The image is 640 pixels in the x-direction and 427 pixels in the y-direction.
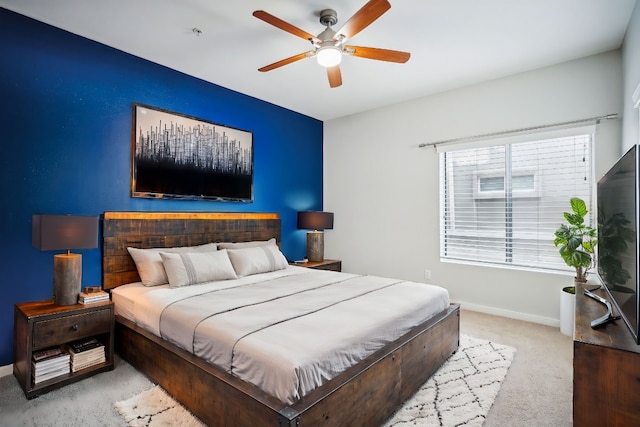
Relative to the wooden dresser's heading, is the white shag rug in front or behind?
in front

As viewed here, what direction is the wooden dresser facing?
to the viewer's left

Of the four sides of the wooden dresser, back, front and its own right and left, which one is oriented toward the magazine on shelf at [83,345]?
front

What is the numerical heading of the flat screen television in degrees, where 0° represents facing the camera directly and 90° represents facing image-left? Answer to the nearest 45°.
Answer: approximately 90°

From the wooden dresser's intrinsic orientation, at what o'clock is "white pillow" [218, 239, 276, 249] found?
The white pillow is roughly at 12 o'clock from the wooden dresser.

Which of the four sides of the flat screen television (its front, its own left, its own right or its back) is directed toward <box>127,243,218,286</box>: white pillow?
front

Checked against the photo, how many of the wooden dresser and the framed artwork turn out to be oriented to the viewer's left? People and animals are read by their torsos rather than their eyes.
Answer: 1

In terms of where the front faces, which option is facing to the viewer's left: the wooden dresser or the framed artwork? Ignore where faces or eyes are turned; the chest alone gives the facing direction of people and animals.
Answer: the wooden dresser

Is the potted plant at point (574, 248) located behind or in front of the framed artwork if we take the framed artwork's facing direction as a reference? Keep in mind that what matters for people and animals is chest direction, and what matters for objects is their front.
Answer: in front

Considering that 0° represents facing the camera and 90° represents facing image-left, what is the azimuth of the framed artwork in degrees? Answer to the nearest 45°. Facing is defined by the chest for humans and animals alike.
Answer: approximately 315°

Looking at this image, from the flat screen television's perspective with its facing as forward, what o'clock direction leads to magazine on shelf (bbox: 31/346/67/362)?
The magazine on shelf is roughly at 11 o'clock from the flat screen television.

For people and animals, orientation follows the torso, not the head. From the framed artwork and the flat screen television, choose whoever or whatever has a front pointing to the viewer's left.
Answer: the flat screen television

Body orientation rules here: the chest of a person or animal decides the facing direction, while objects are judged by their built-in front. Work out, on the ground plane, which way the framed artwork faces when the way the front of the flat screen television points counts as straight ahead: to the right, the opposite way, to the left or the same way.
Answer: the opposite way

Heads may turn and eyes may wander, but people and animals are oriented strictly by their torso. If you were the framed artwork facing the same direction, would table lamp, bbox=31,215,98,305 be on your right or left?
on your right
